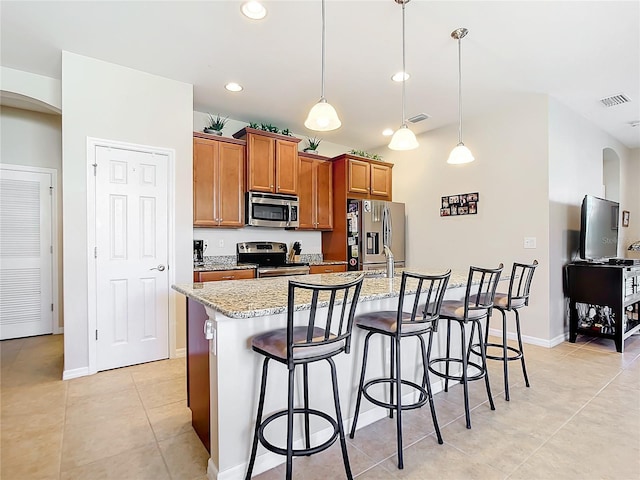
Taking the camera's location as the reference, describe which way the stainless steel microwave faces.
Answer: facing the viewer and to the right of the viewer

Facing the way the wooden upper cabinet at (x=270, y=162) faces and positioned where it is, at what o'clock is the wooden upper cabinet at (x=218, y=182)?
the wooden upper cabinet at (x=218, y=182) is roughly at 4 o'clock from the wooden upper cabinet at (x=270, y=162).

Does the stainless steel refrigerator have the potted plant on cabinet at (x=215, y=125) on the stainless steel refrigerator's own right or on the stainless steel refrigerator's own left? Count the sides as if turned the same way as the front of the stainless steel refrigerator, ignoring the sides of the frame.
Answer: on the stainless steel refrigerator's own right

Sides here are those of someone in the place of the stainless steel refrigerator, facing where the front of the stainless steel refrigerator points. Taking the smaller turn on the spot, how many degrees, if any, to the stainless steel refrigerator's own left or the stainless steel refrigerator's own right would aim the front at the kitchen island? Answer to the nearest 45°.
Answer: approximately 45° to the stainless steel refrigerator's own right

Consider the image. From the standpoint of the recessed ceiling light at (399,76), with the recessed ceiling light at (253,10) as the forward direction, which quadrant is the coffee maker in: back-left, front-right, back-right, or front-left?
front-right

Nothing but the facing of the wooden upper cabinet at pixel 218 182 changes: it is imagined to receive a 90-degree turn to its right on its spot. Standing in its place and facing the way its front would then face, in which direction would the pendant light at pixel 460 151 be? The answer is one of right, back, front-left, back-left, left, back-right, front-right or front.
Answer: left

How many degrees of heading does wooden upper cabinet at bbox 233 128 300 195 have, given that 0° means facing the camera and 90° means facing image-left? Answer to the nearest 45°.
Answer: approximately 315°

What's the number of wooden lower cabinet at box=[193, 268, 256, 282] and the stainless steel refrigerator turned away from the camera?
0

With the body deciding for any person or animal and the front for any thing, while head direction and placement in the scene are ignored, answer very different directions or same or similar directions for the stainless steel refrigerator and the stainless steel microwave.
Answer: same or similar directions

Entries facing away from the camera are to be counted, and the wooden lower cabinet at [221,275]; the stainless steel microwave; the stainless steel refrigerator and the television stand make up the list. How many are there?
0

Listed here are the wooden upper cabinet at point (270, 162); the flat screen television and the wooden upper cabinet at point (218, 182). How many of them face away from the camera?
0

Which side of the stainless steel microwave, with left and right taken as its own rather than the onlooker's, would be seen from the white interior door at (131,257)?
right

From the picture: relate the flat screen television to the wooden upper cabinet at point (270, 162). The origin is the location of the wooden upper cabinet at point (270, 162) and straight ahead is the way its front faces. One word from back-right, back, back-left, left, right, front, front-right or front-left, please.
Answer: front-left
